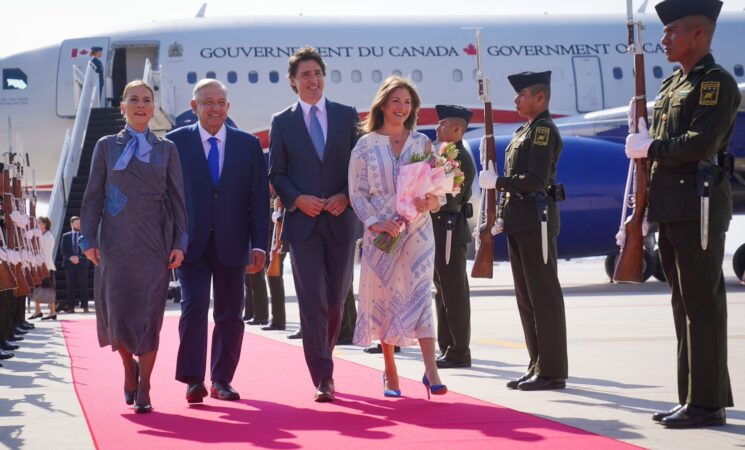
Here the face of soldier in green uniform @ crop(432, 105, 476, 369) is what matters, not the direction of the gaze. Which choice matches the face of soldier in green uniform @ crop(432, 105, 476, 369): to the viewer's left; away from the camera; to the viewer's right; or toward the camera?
to the viewer's left

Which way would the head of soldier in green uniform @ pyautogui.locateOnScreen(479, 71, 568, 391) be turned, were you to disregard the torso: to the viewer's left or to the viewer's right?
to the viewer's left

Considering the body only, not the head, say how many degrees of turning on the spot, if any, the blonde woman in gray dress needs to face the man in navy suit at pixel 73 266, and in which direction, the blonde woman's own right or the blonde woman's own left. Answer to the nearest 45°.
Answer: approximately 180°

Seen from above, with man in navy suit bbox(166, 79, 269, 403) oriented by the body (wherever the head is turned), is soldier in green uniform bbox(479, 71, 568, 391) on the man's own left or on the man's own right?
on the man's own left

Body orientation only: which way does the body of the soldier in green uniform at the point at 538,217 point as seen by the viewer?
to the viewer's left

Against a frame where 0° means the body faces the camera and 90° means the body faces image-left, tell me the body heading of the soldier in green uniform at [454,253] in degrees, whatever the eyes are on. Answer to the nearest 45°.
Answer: approximately 90°

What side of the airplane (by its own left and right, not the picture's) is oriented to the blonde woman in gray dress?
left

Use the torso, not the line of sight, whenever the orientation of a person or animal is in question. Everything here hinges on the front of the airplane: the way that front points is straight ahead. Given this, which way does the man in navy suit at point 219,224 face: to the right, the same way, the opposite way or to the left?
to the left

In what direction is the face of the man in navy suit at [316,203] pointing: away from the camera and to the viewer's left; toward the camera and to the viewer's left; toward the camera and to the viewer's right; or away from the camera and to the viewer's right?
toward the camera and to the viewer's right
